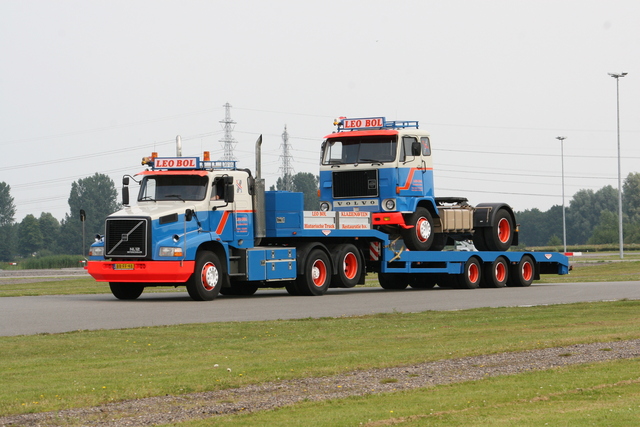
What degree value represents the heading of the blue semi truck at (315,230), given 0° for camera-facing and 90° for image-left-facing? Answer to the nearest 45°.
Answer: approximately 45°
